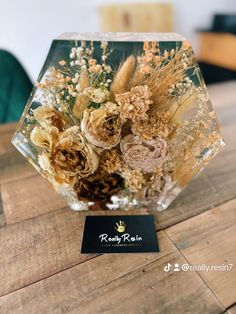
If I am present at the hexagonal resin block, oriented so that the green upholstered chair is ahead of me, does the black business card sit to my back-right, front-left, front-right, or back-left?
back-left

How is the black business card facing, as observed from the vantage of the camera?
facing the viewer

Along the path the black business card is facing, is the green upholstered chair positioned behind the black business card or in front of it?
behind

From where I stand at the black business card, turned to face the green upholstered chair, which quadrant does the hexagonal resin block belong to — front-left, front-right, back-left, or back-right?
front-right
